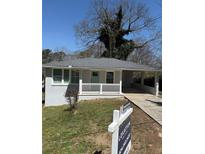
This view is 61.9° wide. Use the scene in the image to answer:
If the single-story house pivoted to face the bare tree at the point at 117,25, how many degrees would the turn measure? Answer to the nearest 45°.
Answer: approximately 180°

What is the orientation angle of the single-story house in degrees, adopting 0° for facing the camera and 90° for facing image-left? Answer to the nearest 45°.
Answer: approximately 0°

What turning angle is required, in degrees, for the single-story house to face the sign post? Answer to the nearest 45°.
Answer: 0° — it already faces it

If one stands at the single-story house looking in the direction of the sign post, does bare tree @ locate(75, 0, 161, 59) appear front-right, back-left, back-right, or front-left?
back-left

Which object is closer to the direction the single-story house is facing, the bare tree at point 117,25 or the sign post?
the sign post
